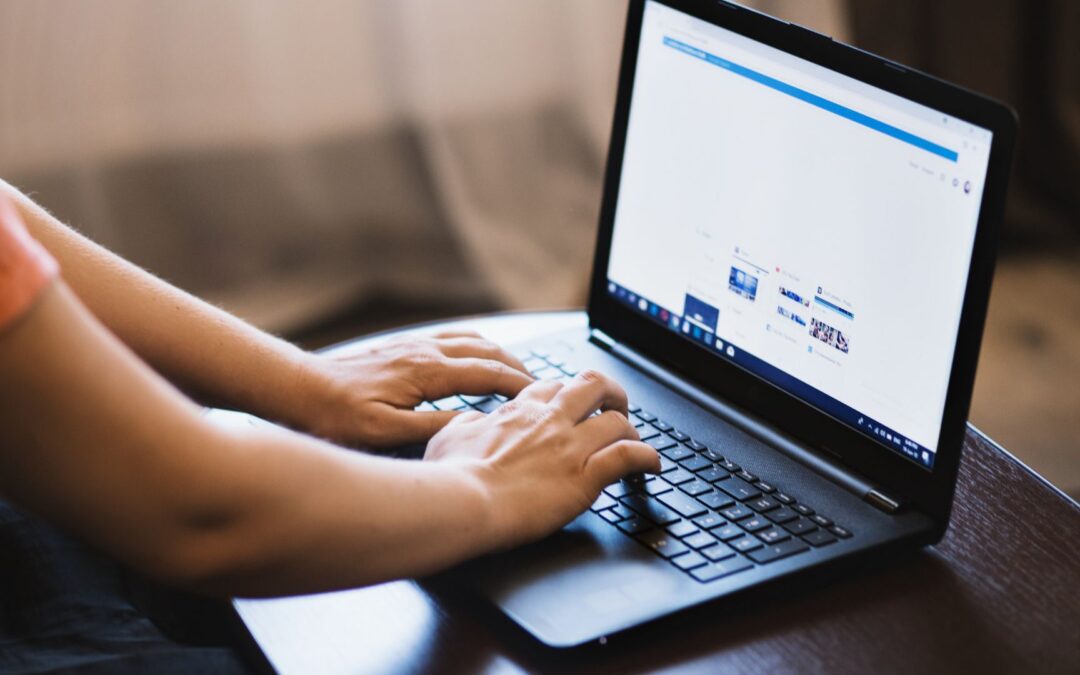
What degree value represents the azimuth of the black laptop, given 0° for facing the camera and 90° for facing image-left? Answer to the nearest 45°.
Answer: approximately 45°
